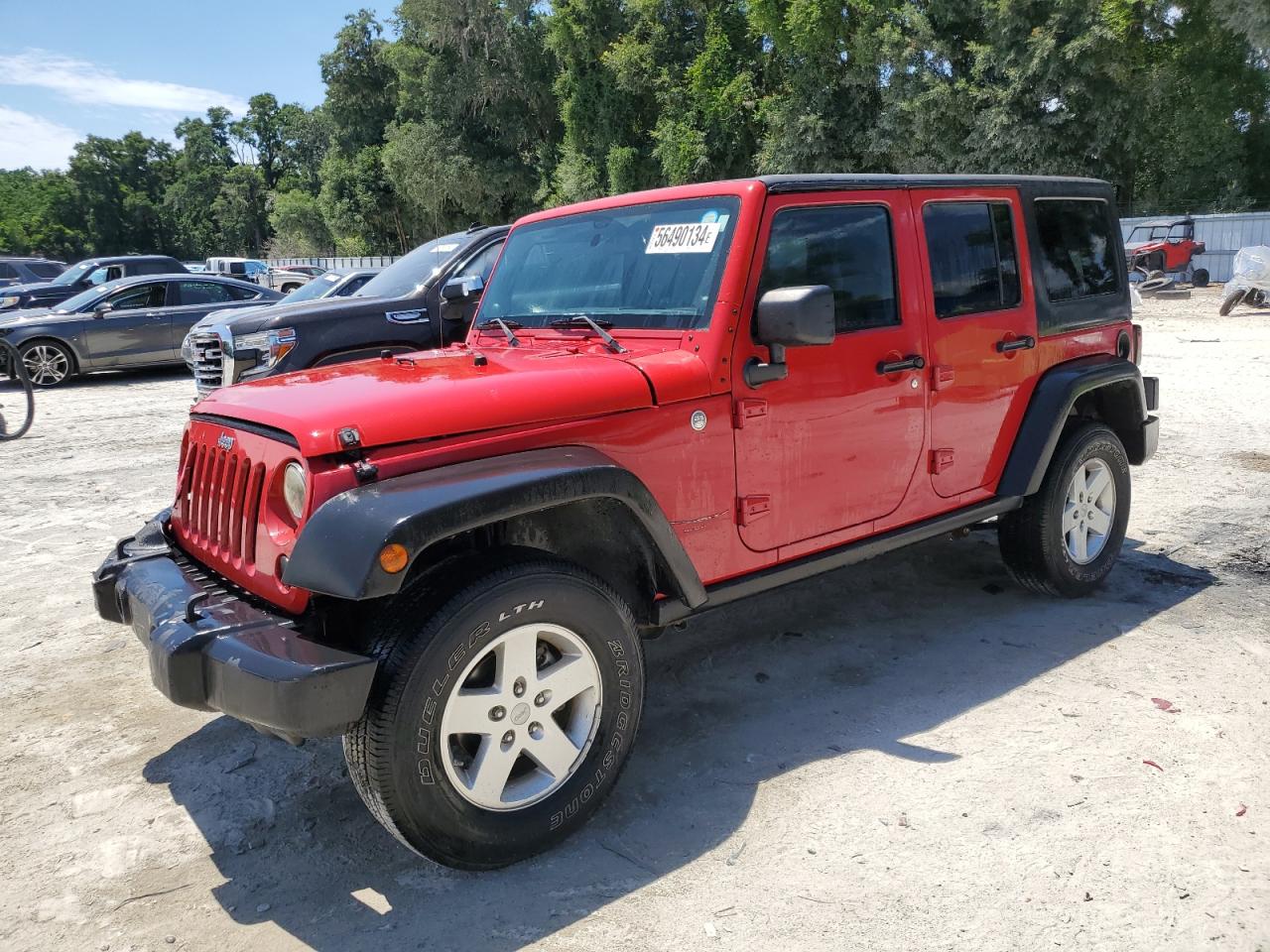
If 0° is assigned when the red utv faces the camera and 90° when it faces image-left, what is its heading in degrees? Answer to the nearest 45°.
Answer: approximately 45°

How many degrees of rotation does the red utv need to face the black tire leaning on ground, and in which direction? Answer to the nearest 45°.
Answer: approximately 45° to its left

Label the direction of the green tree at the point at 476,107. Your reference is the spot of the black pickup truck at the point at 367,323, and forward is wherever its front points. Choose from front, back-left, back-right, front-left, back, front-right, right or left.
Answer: back-right

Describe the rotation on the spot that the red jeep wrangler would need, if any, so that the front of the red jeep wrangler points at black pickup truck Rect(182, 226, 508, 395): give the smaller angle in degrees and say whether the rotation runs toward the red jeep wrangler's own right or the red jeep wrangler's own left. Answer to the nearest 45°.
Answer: approximately 135° to the red jeep wrangler's own right

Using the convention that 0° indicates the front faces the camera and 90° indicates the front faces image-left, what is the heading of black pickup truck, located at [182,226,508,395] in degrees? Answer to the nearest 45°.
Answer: approximately 45°

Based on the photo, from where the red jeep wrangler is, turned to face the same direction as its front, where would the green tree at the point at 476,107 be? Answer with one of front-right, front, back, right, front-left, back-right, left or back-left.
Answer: back-right

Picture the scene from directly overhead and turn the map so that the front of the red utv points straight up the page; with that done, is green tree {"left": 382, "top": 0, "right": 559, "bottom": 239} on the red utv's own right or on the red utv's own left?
on the red utv's own right

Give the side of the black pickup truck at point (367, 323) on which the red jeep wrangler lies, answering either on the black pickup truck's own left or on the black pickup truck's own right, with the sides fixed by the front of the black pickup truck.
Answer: on the black pickup truck's own left

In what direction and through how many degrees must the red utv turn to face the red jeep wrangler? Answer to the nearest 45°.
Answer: approximately 45° to its left

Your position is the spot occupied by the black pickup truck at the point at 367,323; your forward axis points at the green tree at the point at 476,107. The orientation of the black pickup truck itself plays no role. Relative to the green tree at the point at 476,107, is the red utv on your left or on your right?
right

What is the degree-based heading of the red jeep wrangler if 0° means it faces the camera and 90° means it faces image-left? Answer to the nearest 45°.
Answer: approximately 45°

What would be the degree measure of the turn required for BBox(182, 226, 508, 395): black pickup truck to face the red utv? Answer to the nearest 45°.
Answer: approximately 180°
